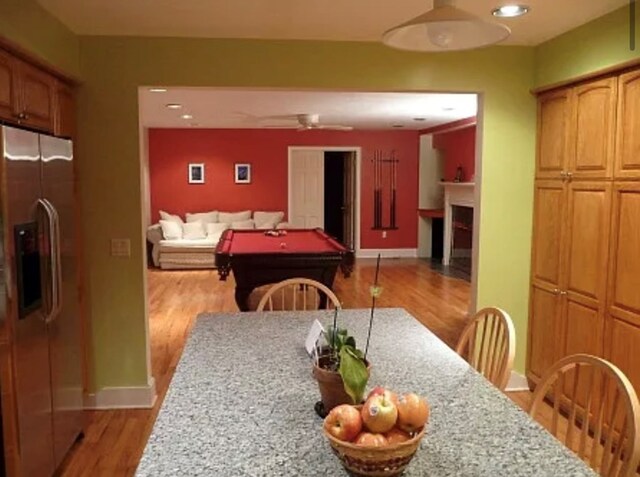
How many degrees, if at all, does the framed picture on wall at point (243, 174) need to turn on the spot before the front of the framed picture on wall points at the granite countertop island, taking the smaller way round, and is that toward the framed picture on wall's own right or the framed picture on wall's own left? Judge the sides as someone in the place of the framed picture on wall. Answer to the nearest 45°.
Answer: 0° — it already faces it

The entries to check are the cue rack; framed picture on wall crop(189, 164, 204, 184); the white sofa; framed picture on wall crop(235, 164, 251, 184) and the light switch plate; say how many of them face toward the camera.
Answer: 5

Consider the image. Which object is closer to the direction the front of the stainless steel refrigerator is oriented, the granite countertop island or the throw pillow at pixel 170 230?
the granite countertop island

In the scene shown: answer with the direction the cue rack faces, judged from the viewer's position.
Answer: facing the viewer

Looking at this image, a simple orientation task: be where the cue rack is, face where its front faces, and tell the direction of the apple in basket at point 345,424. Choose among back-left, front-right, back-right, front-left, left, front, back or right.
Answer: front

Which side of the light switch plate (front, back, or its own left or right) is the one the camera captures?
front

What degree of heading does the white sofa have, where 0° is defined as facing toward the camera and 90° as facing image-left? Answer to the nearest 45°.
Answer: approximately 0°

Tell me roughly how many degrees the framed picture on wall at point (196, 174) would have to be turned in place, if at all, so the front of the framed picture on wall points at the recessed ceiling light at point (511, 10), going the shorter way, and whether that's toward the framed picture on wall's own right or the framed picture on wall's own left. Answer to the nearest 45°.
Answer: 0° — it already faces it

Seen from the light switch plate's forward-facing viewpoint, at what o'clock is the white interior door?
The white interior door is roughly at 7 o'clock from the light switch plate.

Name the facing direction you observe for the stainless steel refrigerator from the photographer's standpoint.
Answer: facing the viewer and to the right of the viewer

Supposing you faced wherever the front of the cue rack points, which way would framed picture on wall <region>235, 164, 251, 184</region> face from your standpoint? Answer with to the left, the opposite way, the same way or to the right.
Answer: the same way

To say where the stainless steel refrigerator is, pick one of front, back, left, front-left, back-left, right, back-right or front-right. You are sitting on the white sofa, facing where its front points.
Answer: front

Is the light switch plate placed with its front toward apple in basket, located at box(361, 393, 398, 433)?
yes

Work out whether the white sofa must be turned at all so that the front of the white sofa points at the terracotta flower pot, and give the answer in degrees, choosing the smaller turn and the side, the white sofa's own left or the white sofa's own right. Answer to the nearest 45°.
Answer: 0° — it already faces it

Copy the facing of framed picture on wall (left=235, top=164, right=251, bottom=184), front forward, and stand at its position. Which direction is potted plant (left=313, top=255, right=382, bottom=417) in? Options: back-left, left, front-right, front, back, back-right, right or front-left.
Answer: front

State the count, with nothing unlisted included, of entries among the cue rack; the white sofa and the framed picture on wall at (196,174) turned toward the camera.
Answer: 3

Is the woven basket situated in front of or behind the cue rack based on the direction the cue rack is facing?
in front

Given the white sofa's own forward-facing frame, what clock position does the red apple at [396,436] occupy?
The red apple is roughly at 12 o'clock from the white sofa.

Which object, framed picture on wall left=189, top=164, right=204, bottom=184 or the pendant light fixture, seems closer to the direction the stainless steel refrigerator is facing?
the pendant light fixture
